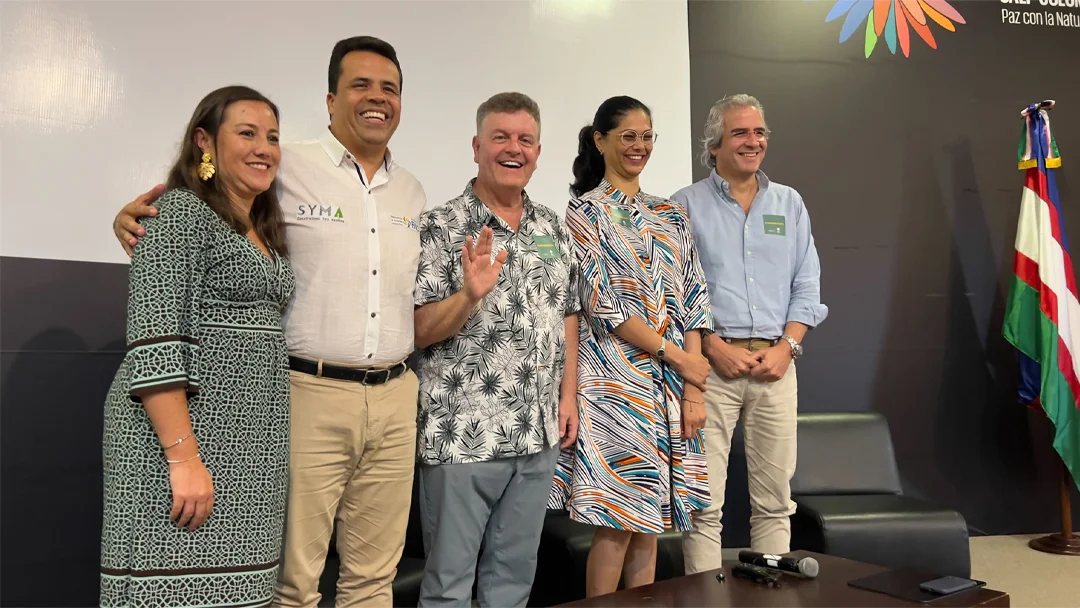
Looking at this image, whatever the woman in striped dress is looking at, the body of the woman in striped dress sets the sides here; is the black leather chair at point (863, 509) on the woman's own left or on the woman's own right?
on the woman's own left

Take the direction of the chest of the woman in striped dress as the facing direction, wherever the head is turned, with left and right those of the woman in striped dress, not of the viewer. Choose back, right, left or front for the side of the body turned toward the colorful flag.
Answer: left

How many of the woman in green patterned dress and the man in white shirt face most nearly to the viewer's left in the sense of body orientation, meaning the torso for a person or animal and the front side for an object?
0

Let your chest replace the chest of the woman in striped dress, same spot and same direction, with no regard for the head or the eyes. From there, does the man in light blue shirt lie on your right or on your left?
on your left

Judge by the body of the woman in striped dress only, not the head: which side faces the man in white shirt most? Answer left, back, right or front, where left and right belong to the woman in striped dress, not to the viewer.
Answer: right

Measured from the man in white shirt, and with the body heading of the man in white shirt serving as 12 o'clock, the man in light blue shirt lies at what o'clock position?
The man in light blue shirt is roughly at 10 o'clock from the man in white shirt.

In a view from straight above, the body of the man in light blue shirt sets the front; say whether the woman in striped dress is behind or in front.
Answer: in front

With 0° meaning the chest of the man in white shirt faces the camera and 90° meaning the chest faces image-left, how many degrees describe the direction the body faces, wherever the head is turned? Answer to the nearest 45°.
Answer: approximately 315°
